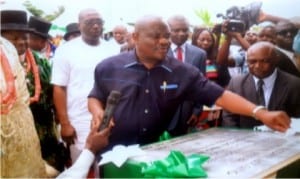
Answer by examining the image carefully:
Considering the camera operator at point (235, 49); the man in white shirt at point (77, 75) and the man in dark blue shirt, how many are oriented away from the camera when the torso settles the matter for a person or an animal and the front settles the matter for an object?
0

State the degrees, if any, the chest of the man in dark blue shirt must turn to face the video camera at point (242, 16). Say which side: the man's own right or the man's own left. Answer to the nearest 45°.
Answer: approximately 135° to the man's own left

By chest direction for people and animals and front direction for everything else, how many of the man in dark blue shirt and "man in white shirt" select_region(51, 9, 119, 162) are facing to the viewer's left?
0

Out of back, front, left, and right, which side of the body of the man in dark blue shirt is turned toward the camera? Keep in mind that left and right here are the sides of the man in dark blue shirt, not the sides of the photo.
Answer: front

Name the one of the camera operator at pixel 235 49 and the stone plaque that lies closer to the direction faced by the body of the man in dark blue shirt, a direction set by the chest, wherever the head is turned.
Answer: the stone plaque

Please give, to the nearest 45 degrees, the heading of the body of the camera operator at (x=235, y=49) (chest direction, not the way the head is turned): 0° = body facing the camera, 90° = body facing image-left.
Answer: approximately 45°

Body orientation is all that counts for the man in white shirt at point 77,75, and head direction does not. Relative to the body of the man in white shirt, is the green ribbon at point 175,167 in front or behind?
in front

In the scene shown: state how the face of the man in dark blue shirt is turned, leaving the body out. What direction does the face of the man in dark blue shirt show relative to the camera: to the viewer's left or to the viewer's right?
to the viewer's right

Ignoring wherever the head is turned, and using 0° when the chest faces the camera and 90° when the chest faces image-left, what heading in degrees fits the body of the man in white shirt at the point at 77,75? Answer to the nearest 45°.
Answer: approximately 315°

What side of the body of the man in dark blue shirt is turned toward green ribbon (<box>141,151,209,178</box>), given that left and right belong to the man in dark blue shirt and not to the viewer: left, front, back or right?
front
